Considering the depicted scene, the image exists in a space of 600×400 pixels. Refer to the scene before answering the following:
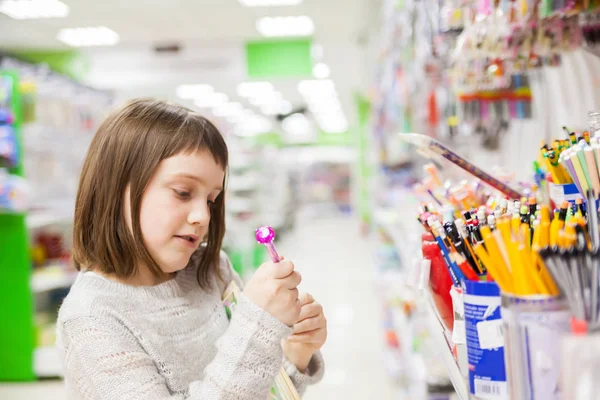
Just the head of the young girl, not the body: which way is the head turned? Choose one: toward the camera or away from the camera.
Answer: toward the camera

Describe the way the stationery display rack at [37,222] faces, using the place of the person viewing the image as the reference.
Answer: facing the viewer and to the right of the viewer

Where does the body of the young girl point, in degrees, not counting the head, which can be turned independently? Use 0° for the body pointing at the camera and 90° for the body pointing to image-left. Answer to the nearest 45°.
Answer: approximately 315°

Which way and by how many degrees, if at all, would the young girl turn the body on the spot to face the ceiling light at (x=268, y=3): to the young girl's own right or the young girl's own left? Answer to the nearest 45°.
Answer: approximately 135° to the young girl's own left

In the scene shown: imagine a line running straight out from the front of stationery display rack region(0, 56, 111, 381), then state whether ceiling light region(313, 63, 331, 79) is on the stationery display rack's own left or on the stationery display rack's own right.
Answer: on the stationery display rack's own left

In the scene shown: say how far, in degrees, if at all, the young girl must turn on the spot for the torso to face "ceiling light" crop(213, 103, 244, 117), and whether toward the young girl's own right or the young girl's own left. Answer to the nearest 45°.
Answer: approximately 135° to the young girl's own left

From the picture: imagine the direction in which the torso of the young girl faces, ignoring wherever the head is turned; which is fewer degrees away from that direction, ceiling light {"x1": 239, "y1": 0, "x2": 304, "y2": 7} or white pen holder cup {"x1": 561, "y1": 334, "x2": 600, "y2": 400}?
the white pen holder cup

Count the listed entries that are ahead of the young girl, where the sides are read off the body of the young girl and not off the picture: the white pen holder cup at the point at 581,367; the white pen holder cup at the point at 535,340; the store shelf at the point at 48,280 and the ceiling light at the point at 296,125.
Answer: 2

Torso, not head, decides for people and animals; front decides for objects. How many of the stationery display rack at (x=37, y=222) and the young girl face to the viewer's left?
0

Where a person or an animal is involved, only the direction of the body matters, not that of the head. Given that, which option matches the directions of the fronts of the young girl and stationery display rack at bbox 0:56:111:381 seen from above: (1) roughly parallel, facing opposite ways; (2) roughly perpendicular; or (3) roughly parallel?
roughly parallel

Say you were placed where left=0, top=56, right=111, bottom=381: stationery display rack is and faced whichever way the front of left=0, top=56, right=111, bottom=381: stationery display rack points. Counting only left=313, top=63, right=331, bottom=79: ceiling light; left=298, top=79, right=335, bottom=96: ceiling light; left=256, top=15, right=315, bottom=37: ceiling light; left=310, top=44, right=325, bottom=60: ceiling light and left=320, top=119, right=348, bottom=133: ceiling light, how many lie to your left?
5

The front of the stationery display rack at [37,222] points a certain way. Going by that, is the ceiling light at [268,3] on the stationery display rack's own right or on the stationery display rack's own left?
on the stationery display rack's own left
